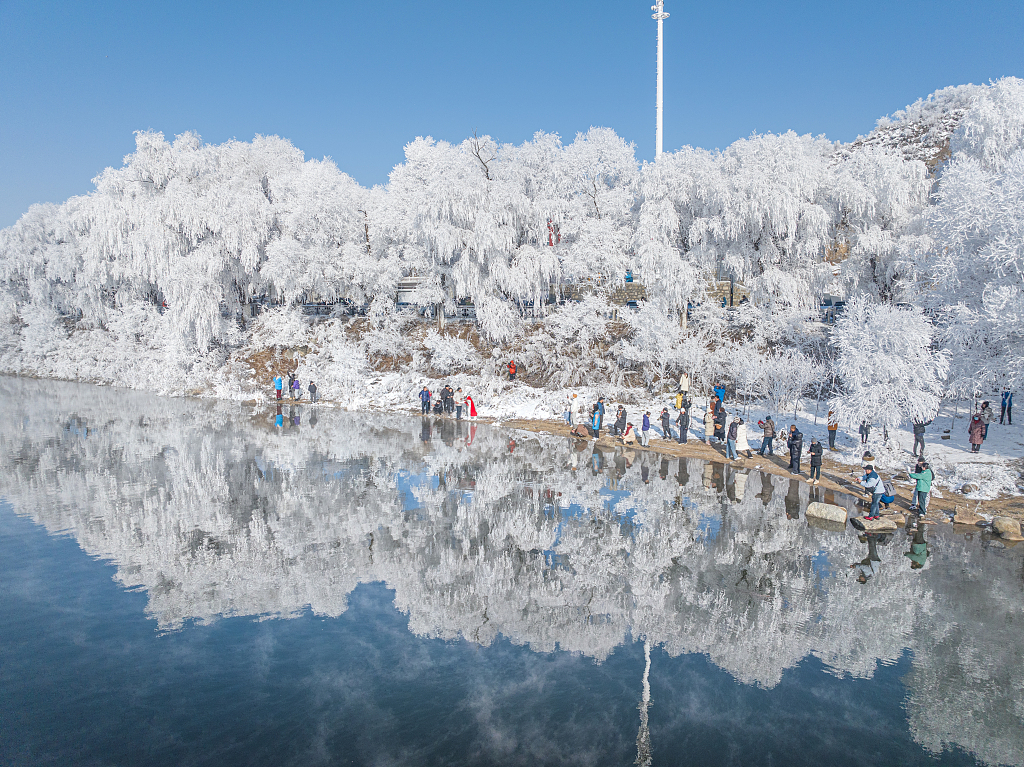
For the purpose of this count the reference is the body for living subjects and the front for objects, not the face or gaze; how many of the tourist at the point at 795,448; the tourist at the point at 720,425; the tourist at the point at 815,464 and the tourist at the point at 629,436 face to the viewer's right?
0

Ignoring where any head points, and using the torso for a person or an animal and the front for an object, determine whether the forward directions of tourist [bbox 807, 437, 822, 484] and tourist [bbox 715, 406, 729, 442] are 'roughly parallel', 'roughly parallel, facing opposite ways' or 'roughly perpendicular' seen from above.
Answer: roughly parallel

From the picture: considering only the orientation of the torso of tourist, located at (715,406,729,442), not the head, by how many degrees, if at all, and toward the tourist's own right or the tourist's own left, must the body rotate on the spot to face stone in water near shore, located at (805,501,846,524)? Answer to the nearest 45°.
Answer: approximately 45° to the tourist's own left

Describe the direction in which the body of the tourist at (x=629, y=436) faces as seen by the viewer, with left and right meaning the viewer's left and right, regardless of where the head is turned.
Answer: facing the viewer and to the left of the viewer

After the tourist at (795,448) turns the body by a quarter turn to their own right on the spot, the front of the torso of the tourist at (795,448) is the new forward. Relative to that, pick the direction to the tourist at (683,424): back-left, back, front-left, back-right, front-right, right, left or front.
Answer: front-left

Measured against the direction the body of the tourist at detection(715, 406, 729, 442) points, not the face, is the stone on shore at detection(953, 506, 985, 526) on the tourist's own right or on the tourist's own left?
on the tourist's own left

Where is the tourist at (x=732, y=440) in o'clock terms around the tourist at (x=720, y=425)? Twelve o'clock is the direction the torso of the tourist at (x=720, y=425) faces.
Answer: the tourist at (x=732, y=440) is roughly at 10 o'clock from the tourist at (x=720, y=425).

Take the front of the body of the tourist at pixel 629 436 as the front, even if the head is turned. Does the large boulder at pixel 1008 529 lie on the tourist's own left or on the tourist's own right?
on the tourist's own left

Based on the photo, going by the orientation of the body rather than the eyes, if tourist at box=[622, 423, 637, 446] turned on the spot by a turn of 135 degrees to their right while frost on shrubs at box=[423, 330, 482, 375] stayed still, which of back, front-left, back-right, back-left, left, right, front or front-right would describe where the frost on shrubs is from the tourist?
front-left

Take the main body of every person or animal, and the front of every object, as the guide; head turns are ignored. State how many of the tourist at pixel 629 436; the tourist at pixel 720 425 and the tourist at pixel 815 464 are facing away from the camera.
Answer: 0

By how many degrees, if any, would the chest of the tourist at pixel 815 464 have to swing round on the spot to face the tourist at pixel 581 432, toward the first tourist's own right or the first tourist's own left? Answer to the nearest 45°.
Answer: approximately 90° to the first tourist's own right

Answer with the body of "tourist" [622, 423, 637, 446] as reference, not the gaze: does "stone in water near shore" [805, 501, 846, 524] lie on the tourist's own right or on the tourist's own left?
on the tourist's own left

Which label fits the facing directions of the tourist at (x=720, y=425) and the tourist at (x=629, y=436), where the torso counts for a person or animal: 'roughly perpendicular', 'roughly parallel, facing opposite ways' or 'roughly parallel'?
roughly parallel

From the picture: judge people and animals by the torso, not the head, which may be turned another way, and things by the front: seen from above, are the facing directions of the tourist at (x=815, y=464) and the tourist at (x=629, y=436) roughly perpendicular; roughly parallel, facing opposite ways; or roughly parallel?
roughly parallel

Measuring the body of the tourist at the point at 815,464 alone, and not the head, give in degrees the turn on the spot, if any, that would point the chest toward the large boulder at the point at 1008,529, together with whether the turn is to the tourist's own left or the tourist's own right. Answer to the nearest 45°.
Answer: approximately 90° to the tourist's own left

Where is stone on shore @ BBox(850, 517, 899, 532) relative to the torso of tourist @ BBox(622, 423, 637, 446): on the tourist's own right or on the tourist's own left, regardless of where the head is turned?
on the tourist's own left
